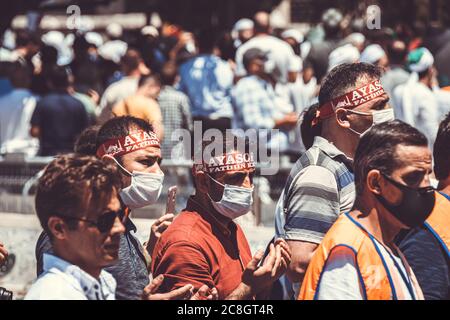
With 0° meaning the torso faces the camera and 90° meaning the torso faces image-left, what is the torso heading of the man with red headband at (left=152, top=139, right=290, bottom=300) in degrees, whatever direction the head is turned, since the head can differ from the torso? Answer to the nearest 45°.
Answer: approximately 315°

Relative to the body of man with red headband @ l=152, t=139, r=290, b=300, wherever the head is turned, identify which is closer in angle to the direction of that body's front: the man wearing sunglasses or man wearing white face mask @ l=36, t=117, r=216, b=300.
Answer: the man wearing sunglasses

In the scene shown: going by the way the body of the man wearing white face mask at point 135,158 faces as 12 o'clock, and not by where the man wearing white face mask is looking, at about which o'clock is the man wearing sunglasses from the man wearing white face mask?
The man wearing sunglasses is roughly at 2 o'clock from the man wearing white face mask.

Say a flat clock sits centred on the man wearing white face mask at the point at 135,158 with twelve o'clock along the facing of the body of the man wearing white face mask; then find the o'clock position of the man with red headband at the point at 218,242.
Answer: The man with red headband is roughly at 12 o'clock from the man wearing white face mask.

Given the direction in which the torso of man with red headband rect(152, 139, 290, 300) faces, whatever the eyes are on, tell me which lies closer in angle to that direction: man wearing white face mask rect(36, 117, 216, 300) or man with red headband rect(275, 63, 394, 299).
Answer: the man with red headband
